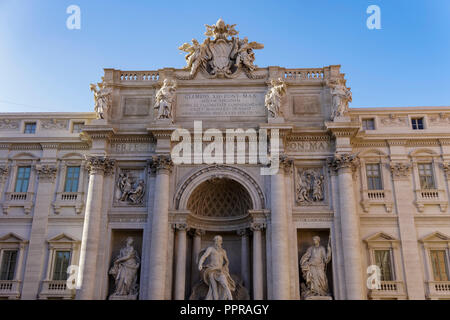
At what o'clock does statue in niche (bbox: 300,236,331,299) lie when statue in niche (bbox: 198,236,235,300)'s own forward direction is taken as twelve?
statue in niche (bbox: 300,236,331,299) is roughly at 9 o'clock from statue in niche (bbox: 198,236,235,300).

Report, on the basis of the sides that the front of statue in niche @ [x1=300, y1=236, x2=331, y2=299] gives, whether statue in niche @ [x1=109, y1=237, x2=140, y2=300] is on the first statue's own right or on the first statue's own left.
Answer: on the first statue's own right

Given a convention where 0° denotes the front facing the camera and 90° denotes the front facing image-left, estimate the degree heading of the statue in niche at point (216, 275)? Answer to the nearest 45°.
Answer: approximately 0°

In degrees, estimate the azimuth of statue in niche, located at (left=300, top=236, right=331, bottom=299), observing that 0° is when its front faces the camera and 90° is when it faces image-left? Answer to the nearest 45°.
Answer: approximately 0°

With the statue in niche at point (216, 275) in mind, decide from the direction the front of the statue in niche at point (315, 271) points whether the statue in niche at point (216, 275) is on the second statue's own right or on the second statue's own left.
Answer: on the second statue's own right

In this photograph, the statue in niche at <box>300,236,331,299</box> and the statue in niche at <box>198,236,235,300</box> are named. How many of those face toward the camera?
2

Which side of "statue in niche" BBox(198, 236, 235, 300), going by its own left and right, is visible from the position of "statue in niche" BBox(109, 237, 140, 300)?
right
